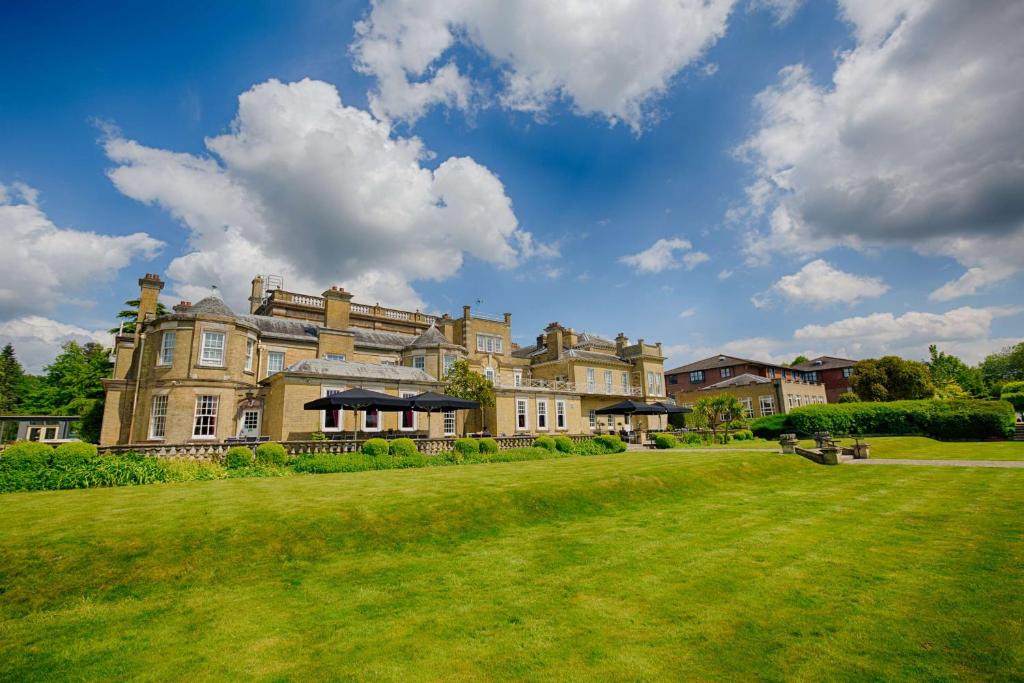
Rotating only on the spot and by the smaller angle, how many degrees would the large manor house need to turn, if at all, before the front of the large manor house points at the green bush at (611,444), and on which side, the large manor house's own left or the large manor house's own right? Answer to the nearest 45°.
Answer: approximately 45° to the large manor house's own left

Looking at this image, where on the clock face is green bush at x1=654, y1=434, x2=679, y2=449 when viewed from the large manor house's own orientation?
The green bush is roughly at 11 o'clock from the large manor house.

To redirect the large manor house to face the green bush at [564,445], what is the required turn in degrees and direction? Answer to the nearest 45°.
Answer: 0° — it already faces it

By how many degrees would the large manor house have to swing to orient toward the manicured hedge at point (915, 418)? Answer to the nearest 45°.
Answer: approximately 45° to its left

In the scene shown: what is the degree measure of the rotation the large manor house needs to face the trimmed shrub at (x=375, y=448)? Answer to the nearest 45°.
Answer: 0° — it already faces it

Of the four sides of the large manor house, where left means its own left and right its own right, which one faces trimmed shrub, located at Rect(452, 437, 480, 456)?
front

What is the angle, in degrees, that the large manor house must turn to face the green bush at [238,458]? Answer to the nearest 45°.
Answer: approximately 45° to its right

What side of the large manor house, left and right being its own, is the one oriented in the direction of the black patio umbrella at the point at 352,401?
front

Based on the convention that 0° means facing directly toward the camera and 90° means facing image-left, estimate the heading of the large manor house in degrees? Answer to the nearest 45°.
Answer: approximately 315°

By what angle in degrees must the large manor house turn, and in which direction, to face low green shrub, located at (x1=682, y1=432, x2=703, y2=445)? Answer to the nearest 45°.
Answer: approximately 45° to its left

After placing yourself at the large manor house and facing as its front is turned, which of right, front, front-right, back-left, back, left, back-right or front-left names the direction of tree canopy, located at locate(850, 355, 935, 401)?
front-left

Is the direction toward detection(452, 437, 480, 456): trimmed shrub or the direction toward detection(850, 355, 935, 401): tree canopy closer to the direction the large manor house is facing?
the trimmed shrub
